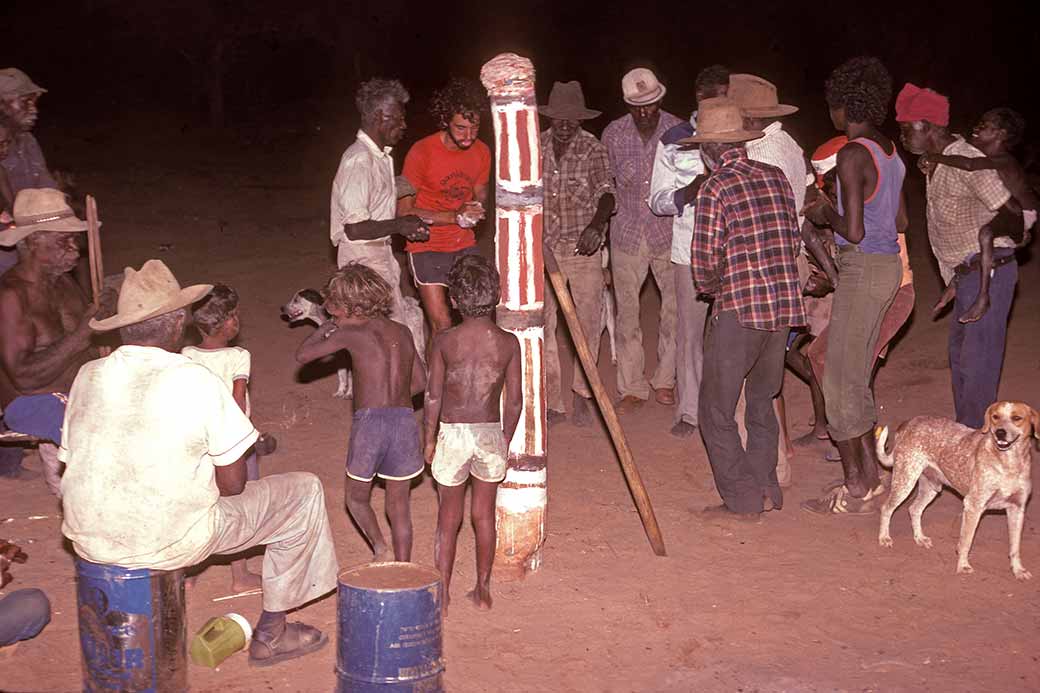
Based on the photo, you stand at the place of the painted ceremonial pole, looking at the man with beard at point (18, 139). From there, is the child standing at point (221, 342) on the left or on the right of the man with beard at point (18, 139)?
left

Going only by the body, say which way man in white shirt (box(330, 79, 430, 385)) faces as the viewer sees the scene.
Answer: to the viewer's right

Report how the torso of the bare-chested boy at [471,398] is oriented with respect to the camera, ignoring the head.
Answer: away from the camera

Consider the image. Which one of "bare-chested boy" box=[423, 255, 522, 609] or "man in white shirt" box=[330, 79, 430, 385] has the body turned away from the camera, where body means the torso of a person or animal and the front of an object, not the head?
the bare-chested boy

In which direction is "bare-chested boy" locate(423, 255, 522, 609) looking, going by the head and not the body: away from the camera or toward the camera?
away from the camera

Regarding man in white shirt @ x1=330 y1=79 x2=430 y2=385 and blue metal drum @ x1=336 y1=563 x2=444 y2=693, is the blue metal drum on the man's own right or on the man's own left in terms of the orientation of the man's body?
on the man's own right
